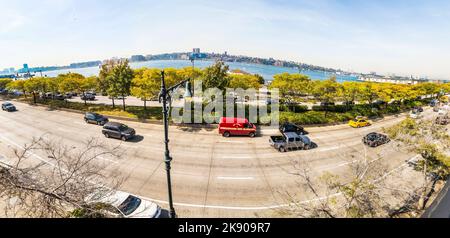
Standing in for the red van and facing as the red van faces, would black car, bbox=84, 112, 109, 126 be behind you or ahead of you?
behind

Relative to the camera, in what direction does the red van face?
facing to the right of the viewer

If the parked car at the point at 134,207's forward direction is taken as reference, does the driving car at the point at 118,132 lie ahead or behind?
behind

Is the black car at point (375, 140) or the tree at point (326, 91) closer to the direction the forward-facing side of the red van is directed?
the black car
